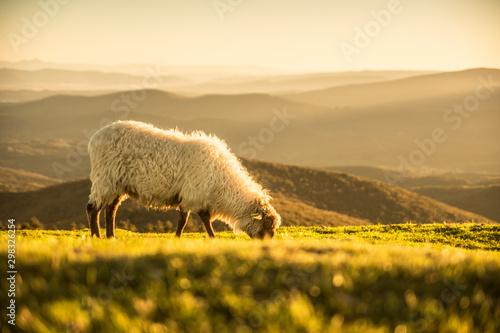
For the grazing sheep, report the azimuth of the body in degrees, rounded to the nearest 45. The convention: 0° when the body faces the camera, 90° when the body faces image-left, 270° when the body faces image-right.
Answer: approximately 270°
